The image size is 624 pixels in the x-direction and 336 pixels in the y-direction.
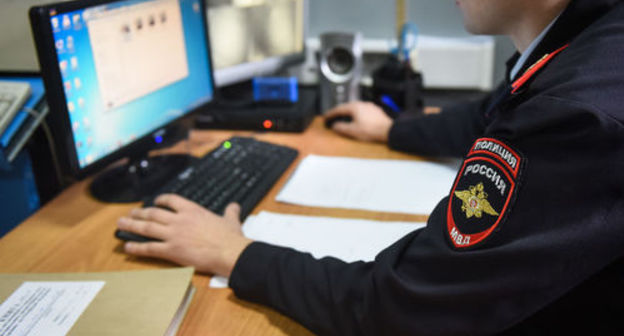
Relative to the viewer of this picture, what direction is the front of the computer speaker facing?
facing the viewer

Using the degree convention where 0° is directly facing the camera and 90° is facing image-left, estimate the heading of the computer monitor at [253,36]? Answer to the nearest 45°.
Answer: approximately 315°

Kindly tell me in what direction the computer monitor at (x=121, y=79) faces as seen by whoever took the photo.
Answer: facing the viewer and to the right of the viewer

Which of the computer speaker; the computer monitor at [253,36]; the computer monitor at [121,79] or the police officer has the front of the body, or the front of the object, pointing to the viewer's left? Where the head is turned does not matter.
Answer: the police officer

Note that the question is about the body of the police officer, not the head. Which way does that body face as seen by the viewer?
to the viewer's left

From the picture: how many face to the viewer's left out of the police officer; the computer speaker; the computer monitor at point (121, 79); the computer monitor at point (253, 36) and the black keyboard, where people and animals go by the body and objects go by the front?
1

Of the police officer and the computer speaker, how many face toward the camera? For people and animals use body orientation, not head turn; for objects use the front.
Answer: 1

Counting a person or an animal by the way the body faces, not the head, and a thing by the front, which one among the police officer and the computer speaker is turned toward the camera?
the computer speaker

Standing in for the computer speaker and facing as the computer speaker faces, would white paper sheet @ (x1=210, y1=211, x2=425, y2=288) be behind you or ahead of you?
ahead

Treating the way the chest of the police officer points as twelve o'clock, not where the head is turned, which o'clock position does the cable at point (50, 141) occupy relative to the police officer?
The cable is roughly at 1 o'clock from the police officer.

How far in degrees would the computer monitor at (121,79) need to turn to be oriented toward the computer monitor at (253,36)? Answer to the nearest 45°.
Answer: approximately 90° to its left
